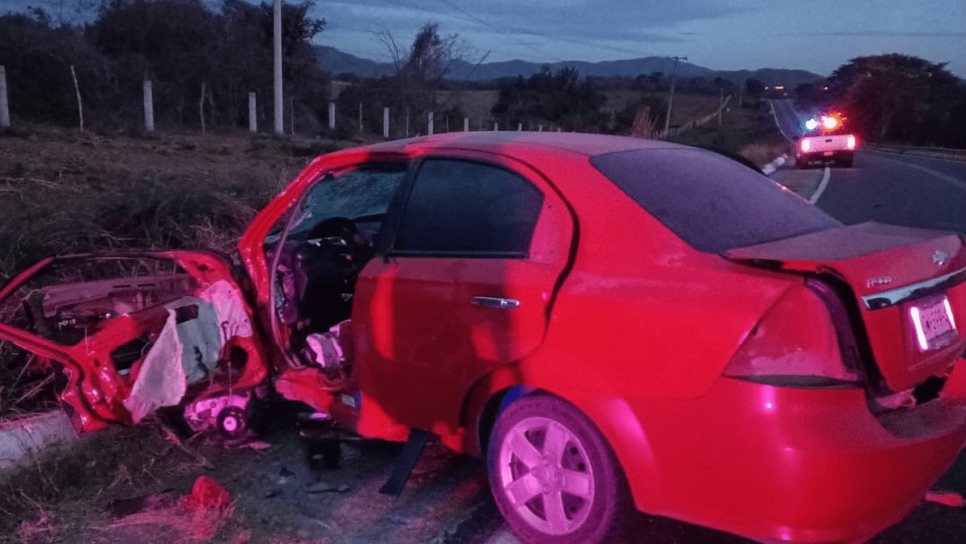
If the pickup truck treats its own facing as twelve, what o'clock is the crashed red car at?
The crashed red car is roughly at 6 o'clock from the pickup truck.

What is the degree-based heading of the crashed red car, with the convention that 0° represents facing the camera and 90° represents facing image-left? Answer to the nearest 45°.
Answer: approximately 135°

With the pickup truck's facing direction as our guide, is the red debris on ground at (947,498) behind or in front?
behind

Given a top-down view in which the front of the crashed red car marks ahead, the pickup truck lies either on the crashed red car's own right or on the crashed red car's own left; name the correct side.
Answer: on the crashed red car's own right

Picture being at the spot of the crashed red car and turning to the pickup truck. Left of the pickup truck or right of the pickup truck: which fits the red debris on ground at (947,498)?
right

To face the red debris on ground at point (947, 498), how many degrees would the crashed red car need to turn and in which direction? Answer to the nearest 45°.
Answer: approximately 135° to its right

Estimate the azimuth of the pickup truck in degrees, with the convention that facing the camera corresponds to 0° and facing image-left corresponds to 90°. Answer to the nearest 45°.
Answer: approximately 180°
